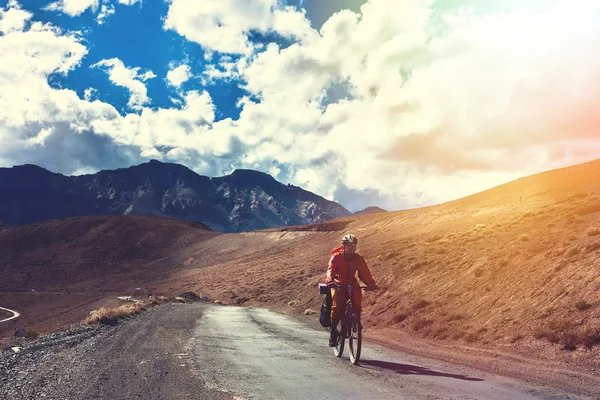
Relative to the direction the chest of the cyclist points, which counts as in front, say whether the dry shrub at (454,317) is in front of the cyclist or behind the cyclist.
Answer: behind

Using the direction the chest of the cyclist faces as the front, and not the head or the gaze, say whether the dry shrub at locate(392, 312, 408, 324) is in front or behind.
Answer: behind

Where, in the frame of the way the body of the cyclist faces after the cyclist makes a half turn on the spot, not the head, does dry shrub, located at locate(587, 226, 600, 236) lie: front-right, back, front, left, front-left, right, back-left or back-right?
front-right

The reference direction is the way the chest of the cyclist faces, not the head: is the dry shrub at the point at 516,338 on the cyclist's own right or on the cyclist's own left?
on the cyclist's own left

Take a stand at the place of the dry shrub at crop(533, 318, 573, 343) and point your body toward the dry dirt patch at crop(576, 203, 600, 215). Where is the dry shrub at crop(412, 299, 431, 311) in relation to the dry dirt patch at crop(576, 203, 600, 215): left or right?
left

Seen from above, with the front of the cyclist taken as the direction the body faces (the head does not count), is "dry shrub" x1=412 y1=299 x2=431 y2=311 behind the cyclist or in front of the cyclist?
behind

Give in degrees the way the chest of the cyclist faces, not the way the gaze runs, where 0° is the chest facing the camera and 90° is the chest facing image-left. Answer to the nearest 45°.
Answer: approximately 0°

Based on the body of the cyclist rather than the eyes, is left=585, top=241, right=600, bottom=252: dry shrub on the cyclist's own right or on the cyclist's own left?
on the cyclist's own left

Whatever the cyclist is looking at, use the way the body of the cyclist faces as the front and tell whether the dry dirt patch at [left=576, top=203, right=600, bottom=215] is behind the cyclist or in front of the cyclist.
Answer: behind
